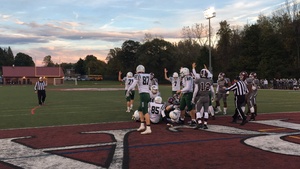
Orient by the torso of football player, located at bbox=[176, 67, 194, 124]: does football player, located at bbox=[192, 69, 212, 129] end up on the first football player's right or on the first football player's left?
on the first football player's left

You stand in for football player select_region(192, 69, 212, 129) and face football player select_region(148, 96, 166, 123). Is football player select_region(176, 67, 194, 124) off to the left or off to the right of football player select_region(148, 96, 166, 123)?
right

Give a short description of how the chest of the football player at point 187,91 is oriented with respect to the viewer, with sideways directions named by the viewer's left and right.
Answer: facing to the left of the viewer

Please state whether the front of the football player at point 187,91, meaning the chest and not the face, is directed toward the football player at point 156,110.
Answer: yes
